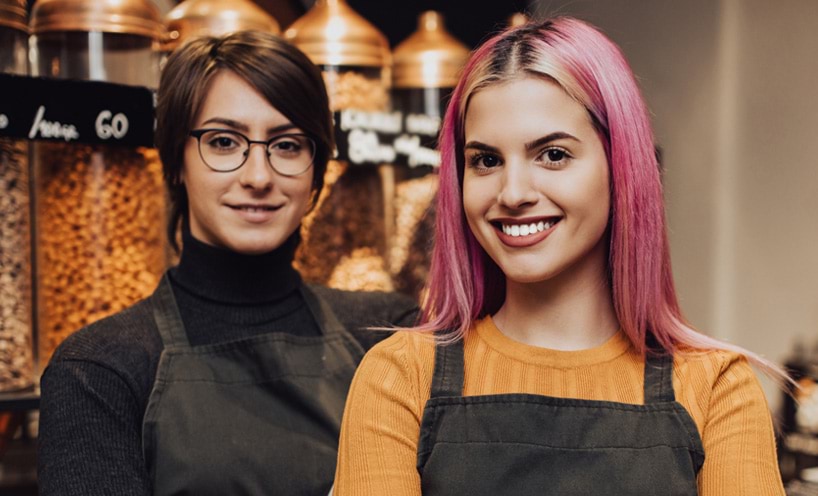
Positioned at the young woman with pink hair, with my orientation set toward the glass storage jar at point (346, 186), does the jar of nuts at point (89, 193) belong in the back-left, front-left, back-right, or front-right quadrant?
front-left

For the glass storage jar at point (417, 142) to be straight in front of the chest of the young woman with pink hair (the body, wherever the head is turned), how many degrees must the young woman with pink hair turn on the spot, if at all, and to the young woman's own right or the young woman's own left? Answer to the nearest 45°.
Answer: approximately 180°

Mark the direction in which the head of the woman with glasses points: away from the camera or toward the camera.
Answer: toward the camera

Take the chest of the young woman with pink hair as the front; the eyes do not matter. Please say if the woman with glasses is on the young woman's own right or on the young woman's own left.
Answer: on the young woman's own right

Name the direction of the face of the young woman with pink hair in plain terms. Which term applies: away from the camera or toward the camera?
toward the camera

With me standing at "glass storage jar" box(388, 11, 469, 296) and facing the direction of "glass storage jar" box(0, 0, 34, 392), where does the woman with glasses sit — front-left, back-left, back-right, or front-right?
front-left

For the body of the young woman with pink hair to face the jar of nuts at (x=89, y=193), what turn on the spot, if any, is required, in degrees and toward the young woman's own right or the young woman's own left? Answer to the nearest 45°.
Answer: approximately 135° to the young woman's own right

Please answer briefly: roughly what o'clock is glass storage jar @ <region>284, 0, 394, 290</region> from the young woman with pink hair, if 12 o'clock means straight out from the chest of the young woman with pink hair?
The glass storage jar is roughly at 5 o'clock from the young woman with pink hair.

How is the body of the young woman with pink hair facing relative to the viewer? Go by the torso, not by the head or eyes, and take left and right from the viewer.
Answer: facing the viewer

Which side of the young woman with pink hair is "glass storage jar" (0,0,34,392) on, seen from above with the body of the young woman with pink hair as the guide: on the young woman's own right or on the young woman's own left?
on the young woman's own right
